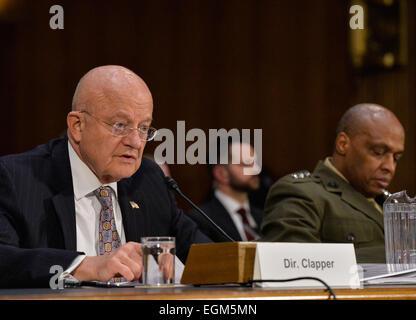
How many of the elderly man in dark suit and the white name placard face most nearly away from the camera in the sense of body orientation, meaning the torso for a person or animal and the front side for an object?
0

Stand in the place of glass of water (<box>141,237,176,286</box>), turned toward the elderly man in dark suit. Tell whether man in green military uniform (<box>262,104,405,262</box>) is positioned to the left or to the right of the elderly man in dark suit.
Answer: right

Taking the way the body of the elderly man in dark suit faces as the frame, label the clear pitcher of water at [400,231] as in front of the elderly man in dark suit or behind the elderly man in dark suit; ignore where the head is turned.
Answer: in front

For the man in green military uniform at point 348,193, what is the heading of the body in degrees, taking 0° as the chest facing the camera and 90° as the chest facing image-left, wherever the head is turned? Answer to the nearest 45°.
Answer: approximately 315°

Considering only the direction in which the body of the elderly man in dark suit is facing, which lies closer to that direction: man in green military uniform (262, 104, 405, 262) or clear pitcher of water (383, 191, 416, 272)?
the clear pitcher of water

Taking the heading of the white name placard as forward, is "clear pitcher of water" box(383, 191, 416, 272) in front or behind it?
behind

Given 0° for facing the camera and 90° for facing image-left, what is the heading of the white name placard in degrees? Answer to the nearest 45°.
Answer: approximately 0°

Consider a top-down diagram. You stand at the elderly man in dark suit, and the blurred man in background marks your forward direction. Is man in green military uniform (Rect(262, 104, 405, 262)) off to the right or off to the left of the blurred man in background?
right

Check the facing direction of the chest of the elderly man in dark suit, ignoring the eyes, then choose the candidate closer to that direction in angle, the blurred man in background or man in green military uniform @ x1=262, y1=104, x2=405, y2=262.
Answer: the man in green military uniform
